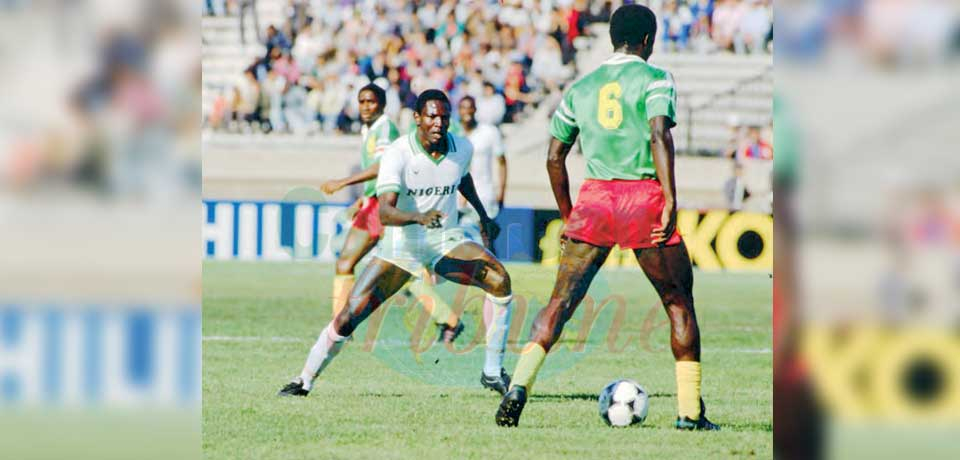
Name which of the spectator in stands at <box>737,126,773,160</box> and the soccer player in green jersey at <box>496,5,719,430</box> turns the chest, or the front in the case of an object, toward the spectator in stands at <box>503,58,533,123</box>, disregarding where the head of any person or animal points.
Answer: the soccer player in green jersey

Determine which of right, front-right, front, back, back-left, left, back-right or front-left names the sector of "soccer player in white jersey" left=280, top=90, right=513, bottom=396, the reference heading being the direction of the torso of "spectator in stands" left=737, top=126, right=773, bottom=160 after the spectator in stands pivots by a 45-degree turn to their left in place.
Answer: front-right

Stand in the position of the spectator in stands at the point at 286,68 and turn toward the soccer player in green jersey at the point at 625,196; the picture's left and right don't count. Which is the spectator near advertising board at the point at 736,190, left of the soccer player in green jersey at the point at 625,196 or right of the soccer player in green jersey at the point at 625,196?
left

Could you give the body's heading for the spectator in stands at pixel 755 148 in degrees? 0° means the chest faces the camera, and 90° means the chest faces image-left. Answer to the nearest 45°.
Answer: approximately 0°

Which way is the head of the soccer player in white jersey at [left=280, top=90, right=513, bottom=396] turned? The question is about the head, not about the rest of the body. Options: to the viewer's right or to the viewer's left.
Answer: to the viewer's right

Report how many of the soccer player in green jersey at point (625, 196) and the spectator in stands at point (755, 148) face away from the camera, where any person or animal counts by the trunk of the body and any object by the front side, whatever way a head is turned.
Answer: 1

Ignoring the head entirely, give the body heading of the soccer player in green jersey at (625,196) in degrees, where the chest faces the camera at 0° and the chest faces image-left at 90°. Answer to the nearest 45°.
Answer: approximately 180°

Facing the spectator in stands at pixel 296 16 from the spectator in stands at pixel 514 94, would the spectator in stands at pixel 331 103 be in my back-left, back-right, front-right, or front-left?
front-left

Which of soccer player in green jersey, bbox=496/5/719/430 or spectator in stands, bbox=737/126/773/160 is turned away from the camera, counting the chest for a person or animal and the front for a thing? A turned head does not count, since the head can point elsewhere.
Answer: the soccer player in green jersey

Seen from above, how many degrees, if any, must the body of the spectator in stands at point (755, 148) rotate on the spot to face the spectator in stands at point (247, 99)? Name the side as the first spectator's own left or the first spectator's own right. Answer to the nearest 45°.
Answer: approximately 90° to the first spectator's own right

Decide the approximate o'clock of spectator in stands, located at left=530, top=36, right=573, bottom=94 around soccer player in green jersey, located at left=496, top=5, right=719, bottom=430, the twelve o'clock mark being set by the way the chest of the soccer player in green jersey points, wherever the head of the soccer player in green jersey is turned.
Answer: The spectator in stands is roughly at 12 o'clock from the soccer player in green jersey.

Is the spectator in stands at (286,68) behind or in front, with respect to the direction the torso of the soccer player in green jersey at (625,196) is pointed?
in front

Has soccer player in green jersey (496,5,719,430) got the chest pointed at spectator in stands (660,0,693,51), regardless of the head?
yes

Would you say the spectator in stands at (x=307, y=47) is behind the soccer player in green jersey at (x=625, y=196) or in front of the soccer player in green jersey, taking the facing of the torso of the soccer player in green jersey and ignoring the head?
in front

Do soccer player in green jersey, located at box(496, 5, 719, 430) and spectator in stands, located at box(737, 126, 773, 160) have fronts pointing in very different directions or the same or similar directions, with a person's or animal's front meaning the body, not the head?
very different directions
